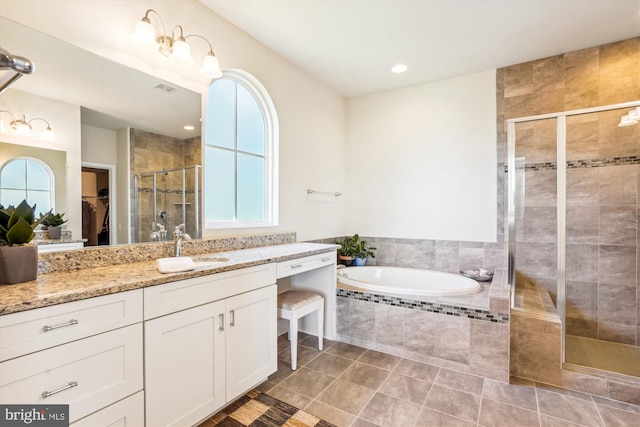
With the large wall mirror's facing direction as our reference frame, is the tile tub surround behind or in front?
in front

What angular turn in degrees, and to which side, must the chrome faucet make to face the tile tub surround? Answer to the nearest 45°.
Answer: approximately 45° to its left

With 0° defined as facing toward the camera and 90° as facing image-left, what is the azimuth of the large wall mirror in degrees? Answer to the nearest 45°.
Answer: approximately 315°

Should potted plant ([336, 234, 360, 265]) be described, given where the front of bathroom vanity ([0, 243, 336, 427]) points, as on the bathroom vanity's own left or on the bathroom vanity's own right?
on the bathroom vanity's own left

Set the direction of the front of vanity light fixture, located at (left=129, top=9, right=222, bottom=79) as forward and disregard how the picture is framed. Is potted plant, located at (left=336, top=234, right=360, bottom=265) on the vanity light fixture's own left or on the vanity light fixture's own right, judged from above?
on the vanity light fixture's own left

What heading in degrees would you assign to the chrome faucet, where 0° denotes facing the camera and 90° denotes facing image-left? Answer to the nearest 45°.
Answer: approximately 315°

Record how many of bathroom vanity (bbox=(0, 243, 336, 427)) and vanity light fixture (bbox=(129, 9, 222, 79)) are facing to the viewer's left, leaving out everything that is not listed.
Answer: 0
